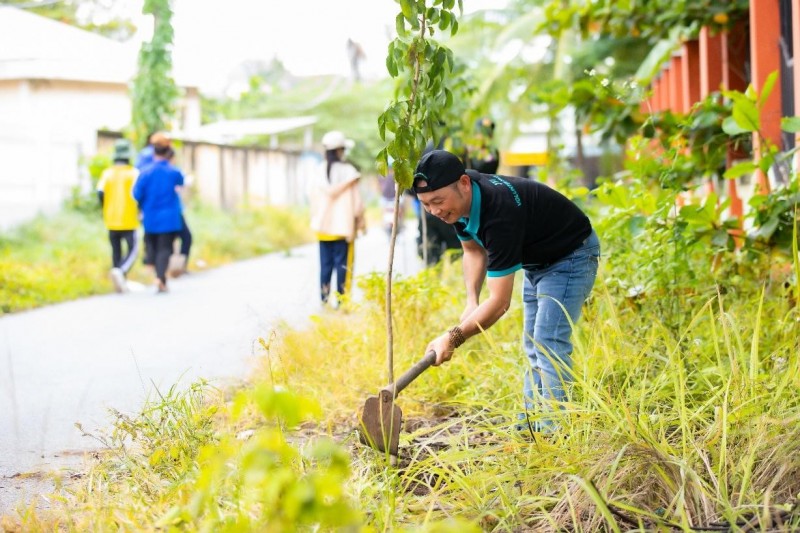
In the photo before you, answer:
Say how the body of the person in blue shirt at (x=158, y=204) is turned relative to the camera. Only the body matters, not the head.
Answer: away from the camera

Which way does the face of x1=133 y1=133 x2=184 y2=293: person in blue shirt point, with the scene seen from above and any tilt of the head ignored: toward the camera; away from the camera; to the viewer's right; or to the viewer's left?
away from the camera

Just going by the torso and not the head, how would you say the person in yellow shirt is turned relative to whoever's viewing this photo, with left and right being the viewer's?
facing away from the viewer

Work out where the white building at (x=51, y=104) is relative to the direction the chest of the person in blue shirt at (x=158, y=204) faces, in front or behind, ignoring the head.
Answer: in front

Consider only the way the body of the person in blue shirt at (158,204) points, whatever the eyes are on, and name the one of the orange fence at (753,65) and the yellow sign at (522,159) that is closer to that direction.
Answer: the yellow sign

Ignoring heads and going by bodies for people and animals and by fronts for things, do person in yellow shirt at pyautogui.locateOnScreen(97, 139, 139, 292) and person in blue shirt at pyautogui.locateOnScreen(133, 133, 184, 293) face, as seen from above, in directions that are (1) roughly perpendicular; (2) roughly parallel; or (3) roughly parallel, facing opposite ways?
roughly parallel

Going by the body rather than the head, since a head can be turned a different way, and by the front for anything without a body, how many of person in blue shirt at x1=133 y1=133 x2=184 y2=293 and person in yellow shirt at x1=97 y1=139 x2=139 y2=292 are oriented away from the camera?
2

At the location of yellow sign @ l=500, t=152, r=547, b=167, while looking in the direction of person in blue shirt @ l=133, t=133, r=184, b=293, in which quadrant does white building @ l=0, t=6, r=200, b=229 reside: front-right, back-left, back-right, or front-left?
front-right

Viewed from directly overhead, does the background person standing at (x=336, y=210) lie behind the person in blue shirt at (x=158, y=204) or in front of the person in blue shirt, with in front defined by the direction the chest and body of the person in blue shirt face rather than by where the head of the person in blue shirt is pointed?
behind
